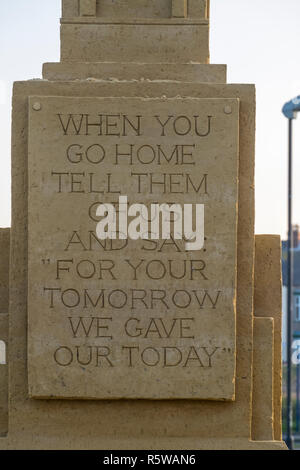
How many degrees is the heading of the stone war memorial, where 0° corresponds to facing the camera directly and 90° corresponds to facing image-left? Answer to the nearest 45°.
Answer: approximately 0°
